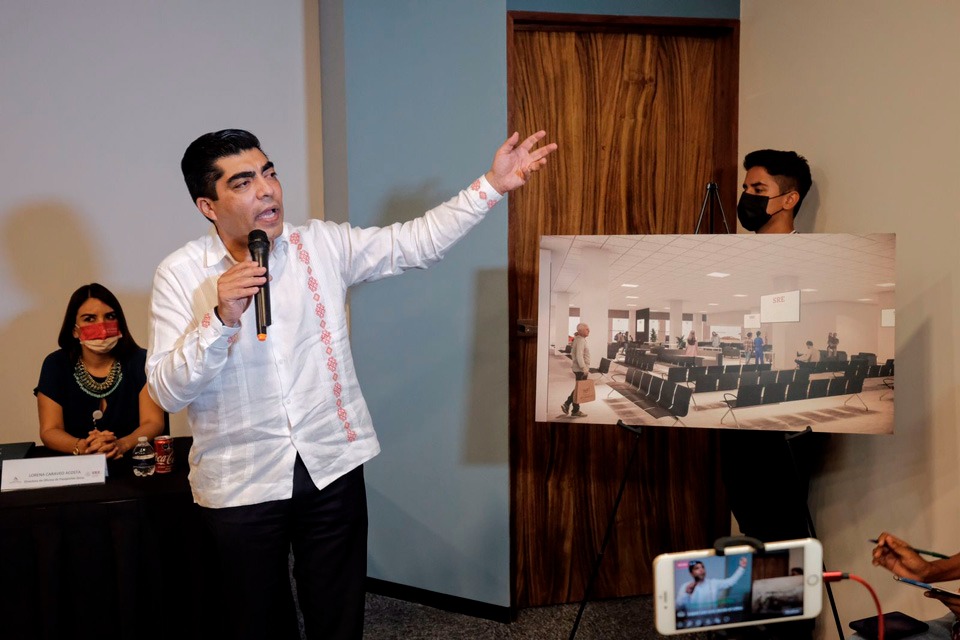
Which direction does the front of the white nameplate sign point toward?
toward the camera

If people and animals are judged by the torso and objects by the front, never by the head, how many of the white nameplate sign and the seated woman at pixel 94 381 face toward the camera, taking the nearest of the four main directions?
2

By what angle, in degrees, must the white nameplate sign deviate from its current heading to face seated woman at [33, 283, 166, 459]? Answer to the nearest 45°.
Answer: approximately 180°

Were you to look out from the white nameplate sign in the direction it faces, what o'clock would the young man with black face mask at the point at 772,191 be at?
The young man with black face mask is roughly at 10 o'clock from the white nameplate sign.

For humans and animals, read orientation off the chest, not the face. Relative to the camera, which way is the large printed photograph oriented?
toward the camera

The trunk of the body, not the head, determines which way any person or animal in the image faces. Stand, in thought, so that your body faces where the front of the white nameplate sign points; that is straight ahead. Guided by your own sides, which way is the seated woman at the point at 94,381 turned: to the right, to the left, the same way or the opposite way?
the same way

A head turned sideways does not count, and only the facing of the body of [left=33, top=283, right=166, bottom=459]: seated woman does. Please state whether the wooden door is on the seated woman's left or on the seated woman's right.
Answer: on the seated woman's left

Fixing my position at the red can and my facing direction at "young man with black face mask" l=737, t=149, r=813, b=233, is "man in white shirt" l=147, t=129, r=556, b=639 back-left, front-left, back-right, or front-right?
front-right

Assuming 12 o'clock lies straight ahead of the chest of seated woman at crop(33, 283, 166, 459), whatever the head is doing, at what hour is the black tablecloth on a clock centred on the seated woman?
The black tablecloth is roughly at 12 o'clock from the seated woman.

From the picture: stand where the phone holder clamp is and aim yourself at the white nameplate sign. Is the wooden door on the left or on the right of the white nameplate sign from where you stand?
right

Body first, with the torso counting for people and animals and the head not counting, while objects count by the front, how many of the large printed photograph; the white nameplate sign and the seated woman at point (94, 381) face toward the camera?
3

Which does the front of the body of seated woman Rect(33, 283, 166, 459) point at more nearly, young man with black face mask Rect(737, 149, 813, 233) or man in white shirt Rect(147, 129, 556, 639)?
the man in white shirt

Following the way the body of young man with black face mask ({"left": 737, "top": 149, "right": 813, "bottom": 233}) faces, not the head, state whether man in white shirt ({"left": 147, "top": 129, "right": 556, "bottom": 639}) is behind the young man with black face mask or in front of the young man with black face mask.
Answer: in front

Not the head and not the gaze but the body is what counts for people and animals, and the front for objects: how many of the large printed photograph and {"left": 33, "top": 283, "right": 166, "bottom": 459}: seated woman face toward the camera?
2

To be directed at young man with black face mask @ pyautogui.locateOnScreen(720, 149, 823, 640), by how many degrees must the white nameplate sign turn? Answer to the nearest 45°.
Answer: approximately 45° to its left

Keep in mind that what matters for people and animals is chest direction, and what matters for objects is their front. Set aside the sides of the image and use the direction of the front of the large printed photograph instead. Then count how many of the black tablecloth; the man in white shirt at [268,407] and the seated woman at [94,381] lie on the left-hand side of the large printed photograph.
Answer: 0
